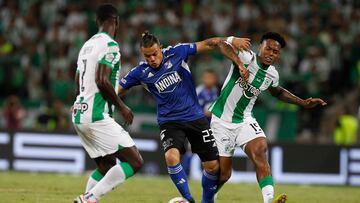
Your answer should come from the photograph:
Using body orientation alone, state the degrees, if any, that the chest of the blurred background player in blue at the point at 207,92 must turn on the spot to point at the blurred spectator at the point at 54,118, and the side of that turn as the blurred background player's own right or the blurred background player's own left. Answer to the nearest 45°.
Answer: approximately 135° to the blurred background player's own right

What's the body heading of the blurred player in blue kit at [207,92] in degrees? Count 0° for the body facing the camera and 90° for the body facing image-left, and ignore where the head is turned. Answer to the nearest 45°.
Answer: approximately 0°

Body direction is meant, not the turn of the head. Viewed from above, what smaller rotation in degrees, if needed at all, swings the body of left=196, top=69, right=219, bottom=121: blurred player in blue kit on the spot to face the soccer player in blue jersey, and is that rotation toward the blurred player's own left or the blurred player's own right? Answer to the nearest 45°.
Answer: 0° — they already face them

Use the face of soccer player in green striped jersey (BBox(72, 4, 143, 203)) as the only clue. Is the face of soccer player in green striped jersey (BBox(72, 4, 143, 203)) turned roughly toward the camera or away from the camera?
away from the camera

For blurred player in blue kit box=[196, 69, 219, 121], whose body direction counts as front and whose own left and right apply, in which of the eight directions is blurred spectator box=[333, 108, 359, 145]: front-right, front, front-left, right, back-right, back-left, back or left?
back-left

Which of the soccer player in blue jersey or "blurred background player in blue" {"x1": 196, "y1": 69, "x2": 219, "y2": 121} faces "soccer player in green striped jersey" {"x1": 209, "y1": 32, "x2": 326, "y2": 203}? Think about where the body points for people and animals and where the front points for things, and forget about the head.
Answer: the blurred background player in blue

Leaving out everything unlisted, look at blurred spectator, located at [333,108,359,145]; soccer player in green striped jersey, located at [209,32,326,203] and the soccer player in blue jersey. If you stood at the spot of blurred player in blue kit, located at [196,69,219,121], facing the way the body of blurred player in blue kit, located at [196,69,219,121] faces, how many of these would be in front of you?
2

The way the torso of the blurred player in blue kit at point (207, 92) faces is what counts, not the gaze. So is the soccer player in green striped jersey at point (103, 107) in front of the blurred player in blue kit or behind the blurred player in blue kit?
in front

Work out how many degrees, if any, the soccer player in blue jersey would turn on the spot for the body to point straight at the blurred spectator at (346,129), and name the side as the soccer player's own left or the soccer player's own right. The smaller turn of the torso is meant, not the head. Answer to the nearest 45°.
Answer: approximately 135° to the soccer player's own left

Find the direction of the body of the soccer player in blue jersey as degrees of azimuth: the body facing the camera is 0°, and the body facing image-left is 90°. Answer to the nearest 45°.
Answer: approximately 0°

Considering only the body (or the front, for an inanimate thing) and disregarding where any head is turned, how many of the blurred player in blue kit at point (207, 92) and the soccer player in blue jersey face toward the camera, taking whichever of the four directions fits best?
2
